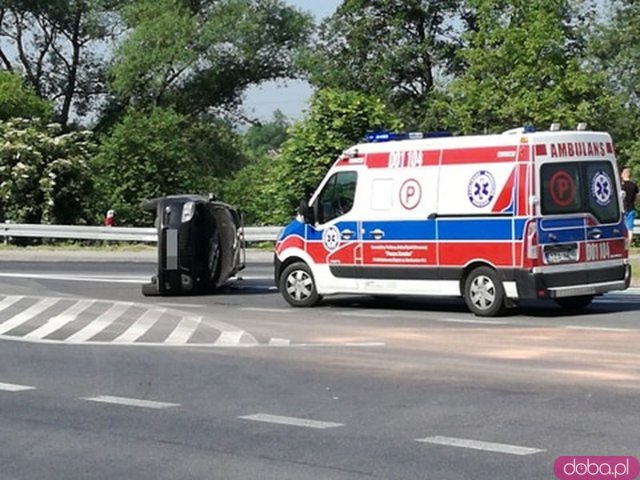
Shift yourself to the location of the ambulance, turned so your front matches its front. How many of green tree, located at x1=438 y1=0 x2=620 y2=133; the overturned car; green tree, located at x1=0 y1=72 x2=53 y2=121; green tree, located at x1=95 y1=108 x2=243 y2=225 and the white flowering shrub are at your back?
0

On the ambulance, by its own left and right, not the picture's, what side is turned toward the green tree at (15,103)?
front

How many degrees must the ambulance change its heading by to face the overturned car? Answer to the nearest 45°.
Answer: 0° — it already faces it

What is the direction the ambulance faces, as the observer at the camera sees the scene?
facing away from the viewer and to the left of the viewer

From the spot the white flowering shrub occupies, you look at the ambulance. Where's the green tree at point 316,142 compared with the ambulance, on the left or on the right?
left

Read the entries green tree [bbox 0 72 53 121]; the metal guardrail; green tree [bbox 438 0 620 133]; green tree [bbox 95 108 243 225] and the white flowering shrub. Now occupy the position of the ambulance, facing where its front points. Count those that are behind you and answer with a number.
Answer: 0

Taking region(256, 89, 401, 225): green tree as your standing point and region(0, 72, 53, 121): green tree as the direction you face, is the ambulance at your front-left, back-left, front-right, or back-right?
back-left

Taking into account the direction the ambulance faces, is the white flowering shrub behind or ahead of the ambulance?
ahead

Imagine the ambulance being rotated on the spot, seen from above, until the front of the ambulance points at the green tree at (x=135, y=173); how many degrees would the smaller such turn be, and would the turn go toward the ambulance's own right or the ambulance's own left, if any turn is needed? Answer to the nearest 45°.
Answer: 0° — it already faces it

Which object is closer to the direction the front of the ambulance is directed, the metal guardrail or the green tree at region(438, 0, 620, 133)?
the metal guardrail

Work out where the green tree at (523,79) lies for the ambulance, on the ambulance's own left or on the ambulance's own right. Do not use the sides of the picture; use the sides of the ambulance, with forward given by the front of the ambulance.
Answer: on the ambulance's own right
